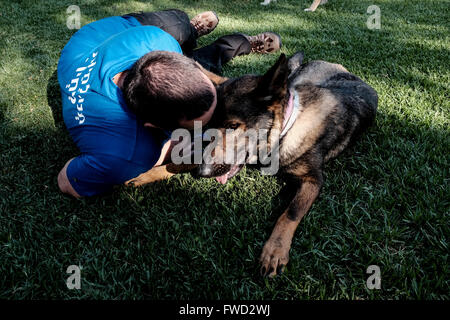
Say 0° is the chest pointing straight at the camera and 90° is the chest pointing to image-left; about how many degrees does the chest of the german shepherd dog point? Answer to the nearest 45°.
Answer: approximately 45°

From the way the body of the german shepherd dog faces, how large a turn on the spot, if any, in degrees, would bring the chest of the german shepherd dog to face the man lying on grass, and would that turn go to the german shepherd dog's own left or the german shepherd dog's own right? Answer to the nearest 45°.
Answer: approximately 45° to the german shepherd dog's own right
